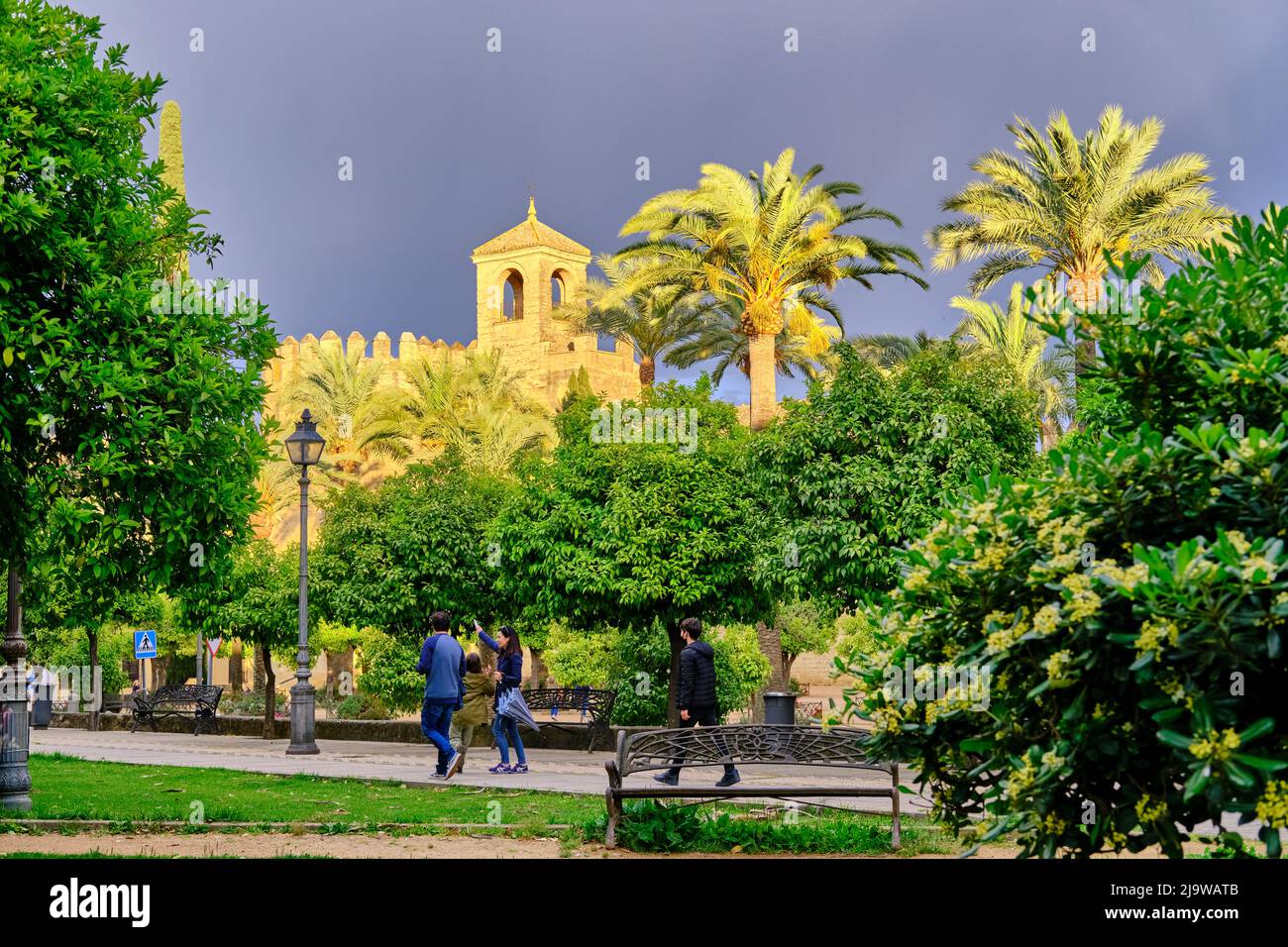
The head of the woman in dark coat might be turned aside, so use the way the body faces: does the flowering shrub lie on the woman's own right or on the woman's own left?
on the woman's own left

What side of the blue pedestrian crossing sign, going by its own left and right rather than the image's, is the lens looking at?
front

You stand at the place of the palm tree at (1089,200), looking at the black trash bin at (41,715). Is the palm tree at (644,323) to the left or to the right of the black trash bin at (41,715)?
right

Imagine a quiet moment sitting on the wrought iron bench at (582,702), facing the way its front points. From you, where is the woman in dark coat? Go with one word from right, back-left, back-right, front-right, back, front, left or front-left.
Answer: front

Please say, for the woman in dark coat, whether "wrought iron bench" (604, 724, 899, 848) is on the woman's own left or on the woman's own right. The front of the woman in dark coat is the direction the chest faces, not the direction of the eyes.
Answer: on the woman's own left

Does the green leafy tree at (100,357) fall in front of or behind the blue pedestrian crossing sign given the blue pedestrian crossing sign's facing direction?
in front

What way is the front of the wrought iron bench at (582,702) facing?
toward the camera
